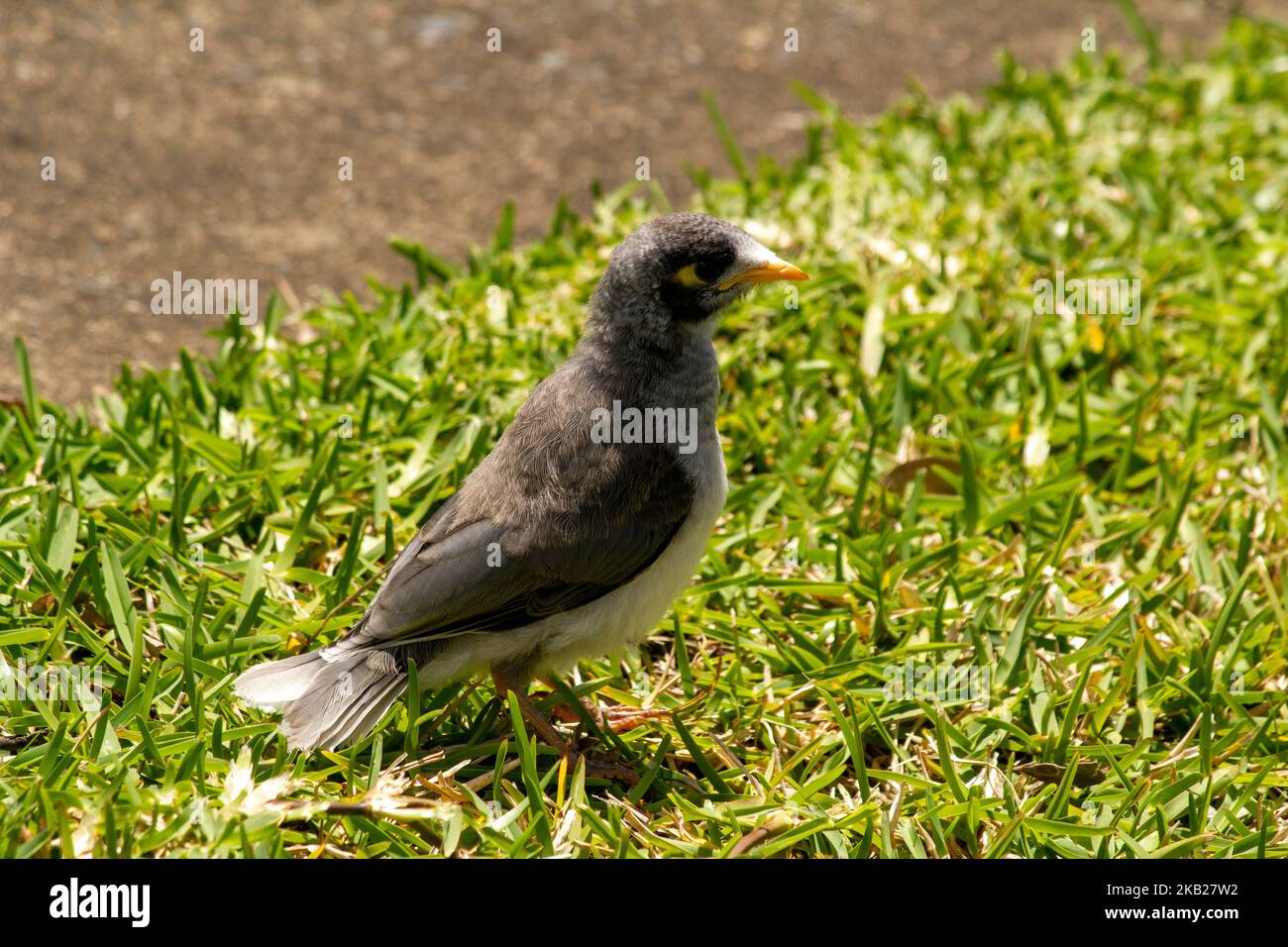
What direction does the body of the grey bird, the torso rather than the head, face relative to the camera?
to the viewer's right
